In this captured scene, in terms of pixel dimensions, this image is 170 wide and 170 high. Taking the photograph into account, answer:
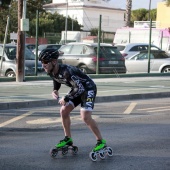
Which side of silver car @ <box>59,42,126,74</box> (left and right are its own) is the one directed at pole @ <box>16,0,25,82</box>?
left

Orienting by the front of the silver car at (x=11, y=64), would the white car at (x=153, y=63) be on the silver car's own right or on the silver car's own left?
on the silver car's own left

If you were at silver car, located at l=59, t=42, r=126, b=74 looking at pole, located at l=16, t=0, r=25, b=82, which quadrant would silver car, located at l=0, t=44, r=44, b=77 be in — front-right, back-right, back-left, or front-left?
front-right

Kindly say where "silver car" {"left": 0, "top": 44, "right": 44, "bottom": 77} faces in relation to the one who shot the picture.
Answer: facing the viewer and to the right of the viewer

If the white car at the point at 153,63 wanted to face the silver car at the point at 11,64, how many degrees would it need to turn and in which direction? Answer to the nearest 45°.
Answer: approximately 45° to its left

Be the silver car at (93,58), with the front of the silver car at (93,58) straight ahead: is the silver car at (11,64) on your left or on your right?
on your left

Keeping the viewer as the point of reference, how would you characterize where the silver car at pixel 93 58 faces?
facing away from the viewer and to the left of the viewer

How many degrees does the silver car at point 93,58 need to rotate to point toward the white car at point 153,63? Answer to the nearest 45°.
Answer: approximately 90° to its right
